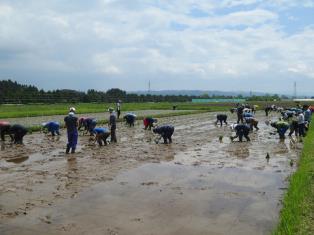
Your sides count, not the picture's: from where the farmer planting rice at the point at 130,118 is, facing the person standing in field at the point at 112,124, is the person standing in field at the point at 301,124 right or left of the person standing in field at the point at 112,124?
left
